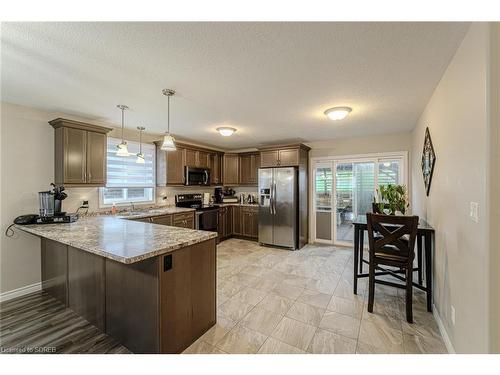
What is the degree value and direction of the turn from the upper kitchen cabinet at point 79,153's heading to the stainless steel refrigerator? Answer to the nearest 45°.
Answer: approximately 45° to its left

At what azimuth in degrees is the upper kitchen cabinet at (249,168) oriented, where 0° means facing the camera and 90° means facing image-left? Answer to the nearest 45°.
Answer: approximately 0°

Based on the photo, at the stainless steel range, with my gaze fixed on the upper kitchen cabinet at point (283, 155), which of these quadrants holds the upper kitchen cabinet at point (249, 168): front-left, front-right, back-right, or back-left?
front-left

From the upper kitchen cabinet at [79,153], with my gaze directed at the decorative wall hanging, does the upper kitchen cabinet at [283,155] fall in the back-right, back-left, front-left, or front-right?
front-left

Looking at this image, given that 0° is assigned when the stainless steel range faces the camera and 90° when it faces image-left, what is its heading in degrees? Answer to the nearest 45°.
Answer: approximately 315°

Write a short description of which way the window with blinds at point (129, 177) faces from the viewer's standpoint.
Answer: facing the viewer and to the right of the viewer

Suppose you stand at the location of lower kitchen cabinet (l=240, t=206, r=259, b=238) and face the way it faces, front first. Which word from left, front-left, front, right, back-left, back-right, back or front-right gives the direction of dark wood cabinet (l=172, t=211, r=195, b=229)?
front-right

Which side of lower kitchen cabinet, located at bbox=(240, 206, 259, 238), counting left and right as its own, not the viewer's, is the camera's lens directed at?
front

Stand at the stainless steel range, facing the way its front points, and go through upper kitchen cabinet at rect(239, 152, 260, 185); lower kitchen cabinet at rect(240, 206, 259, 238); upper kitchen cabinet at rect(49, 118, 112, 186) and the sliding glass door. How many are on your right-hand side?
1

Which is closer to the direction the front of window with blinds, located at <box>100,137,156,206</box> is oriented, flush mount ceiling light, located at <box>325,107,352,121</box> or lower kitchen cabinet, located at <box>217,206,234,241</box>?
the flush mount ceiling light

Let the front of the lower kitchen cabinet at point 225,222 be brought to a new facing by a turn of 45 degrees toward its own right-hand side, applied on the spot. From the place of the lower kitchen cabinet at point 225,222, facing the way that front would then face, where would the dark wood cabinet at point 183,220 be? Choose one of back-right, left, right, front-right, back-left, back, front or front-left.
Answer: front-right

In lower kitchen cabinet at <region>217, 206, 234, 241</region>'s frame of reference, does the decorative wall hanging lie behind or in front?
in front

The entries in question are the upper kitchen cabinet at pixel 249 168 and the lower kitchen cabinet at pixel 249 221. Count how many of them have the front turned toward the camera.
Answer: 2

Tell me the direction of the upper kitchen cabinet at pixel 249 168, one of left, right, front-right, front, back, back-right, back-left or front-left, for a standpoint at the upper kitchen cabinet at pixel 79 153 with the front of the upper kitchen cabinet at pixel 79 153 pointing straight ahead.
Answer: front-left

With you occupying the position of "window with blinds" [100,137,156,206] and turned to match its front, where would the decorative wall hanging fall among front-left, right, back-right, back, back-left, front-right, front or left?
front
